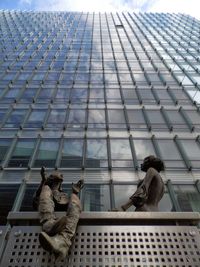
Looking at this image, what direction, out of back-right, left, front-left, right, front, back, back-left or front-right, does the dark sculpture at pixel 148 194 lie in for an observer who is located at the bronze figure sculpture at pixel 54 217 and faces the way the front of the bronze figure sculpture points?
left

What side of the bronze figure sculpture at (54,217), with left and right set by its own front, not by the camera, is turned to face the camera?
front
